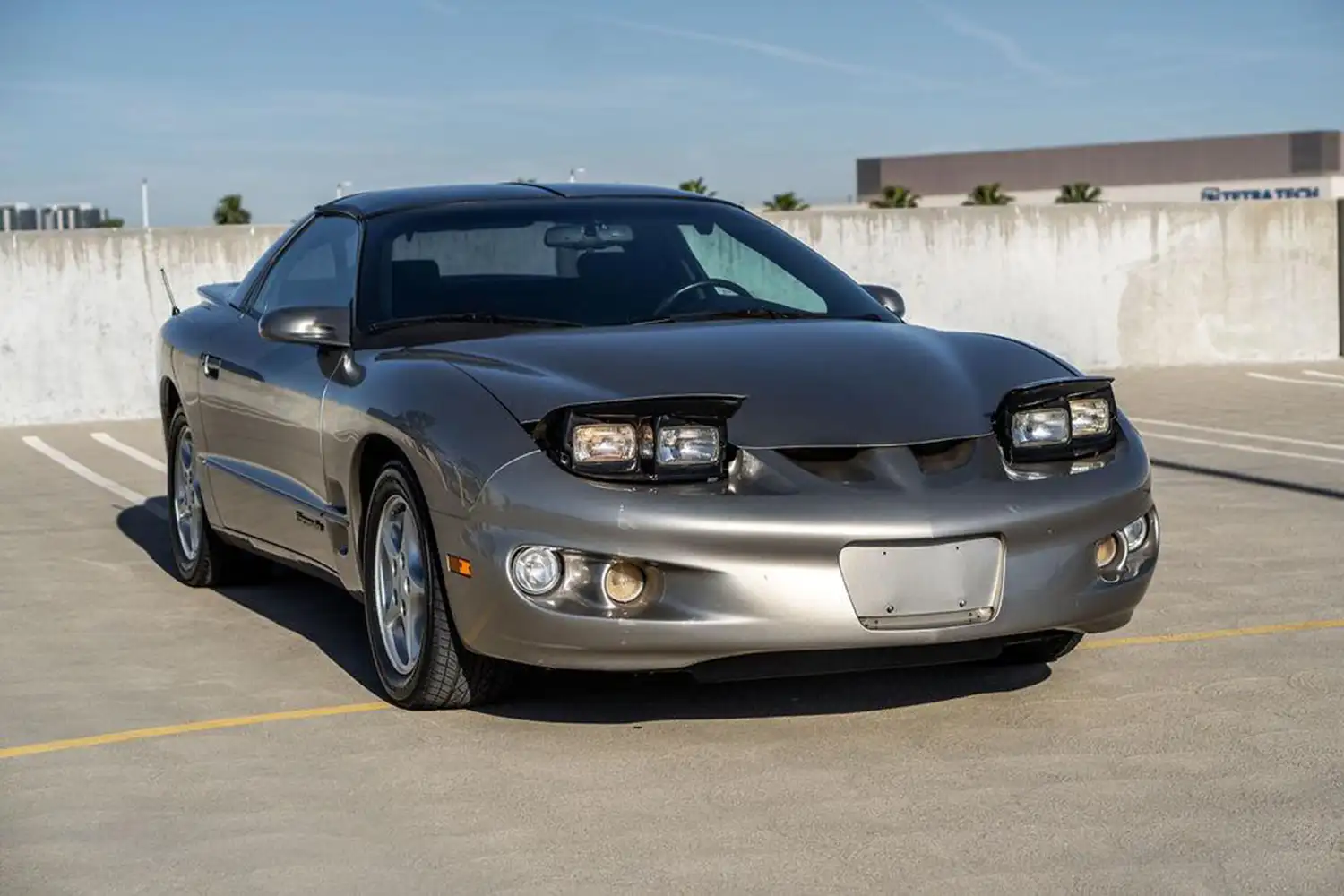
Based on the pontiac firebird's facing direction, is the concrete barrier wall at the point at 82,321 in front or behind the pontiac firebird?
behind

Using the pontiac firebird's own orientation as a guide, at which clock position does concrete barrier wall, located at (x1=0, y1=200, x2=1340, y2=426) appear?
The concrete barrier wall is roughly at 8 o'clock from the pontiac firebird.

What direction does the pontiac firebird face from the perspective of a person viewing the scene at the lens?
facing the viewer and to the right of the viewer
